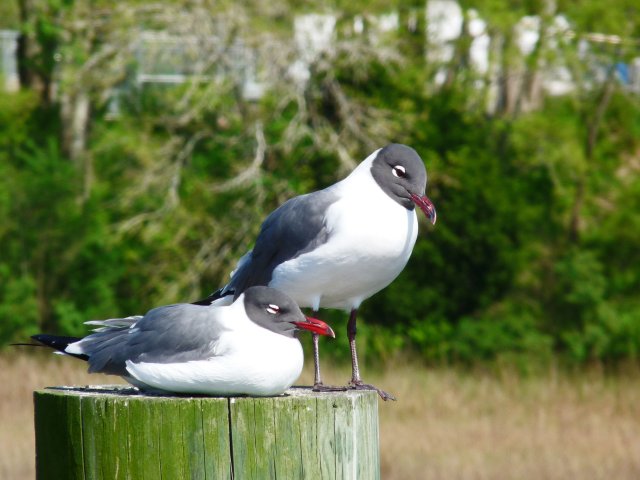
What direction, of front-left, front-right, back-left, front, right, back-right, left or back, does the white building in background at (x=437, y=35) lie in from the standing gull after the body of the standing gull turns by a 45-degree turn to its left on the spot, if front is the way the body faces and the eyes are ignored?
left

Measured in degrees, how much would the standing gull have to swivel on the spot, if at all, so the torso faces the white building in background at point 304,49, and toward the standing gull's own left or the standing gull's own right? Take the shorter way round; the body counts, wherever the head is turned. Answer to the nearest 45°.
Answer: approximately 135° to the standing gull's own left

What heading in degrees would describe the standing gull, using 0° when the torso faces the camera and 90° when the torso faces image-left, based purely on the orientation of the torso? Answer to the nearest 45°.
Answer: approximately 315°
